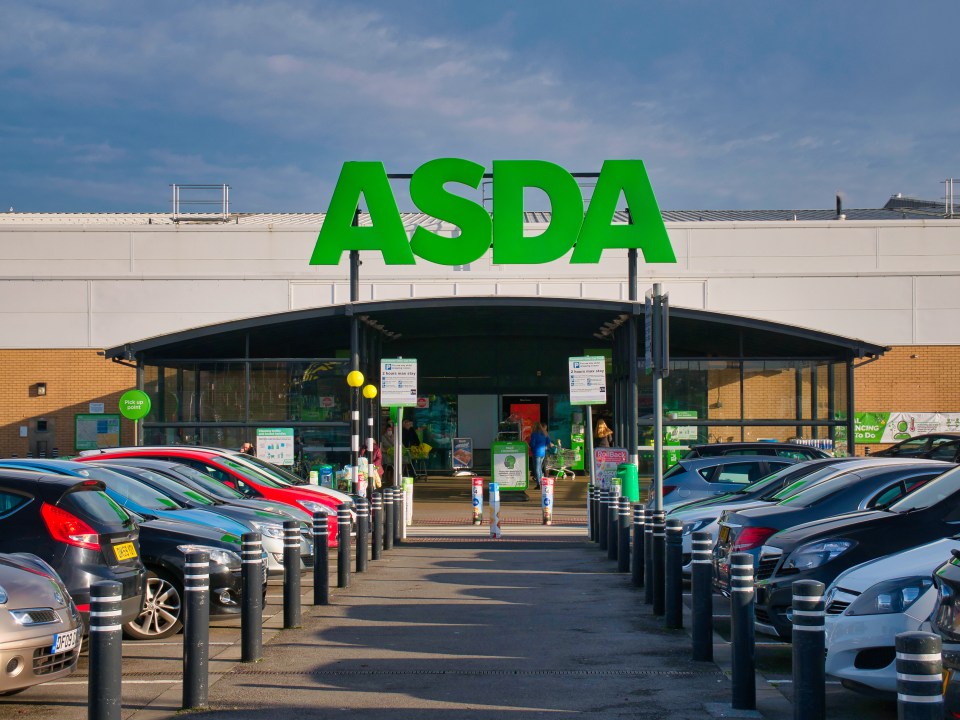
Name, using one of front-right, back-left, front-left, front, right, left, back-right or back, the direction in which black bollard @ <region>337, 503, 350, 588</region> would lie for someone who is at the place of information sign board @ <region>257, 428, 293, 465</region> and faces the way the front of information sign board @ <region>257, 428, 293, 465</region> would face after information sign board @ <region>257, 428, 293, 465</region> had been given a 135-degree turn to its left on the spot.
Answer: back-right

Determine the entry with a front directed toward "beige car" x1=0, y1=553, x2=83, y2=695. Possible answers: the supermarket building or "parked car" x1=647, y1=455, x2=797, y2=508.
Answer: the supermarket building

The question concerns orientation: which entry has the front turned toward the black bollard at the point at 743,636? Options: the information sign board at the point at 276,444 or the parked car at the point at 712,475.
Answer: the information sign board

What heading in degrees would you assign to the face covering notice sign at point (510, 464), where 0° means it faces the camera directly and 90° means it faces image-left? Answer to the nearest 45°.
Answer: approximately 0°

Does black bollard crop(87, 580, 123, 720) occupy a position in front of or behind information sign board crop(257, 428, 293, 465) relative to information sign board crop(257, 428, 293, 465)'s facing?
in front

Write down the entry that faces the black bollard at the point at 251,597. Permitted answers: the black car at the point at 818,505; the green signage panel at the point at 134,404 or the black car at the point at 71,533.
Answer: the green signage panel

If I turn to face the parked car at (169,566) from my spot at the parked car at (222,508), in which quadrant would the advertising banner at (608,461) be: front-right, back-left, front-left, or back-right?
back-left

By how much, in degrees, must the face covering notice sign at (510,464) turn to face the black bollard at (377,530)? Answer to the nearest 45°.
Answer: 0° — it already faces it
